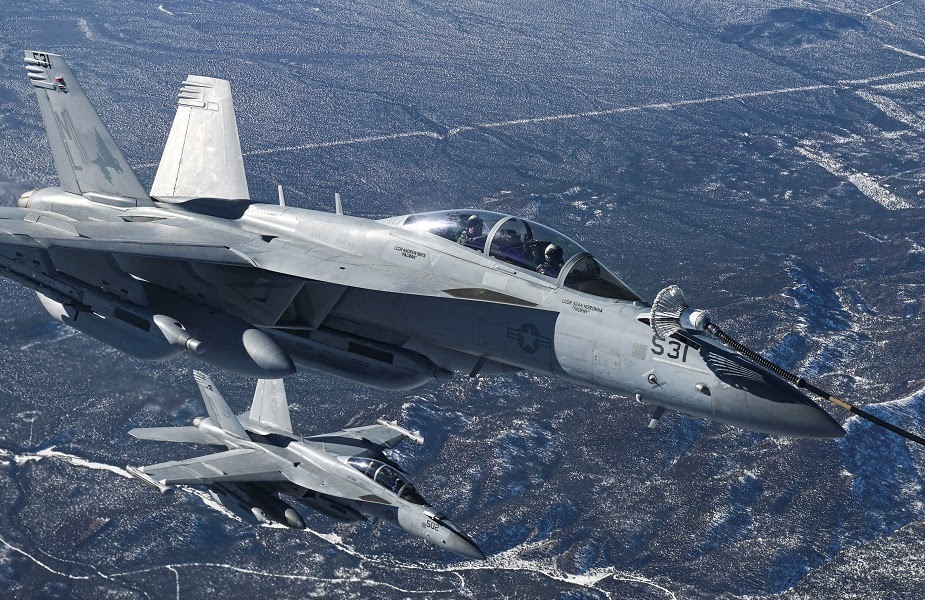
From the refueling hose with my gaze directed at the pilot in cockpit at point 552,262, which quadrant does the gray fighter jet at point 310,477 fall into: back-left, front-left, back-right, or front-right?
front-right

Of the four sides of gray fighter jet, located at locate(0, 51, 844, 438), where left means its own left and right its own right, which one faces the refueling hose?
front

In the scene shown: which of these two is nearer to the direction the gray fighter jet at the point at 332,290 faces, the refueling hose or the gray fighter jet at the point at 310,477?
the refueling hose

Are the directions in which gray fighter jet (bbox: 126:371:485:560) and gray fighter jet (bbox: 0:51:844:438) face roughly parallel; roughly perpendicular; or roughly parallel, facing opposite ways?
roughly parallel

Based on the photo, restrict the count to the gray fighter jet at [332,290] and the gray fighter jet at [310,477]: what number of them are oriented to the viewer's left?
0

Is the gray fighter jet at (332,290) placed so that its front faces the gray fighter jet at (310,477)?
no

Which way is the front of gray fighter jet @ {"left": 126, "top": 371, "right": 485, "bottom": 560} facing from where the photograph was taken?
facing the viewer and to the right of the viewer
